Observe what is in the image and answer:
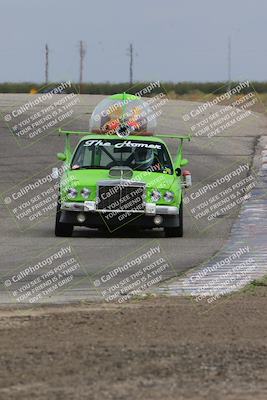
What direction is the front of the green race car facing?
toward the camera
